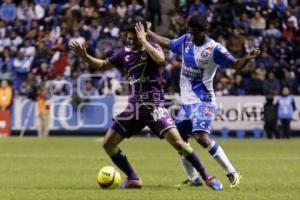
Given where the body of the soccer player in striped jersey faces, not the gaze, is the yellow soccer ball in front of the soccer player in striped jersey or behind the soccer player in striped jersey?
in front

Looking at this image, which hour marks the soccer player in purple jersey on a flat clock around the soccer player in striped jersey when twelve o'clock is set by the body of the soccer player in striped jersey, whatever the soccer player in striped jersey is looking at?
The soccer player in purple jersey is roughly at 1 o'clock from the soccer player in striped jersey.
